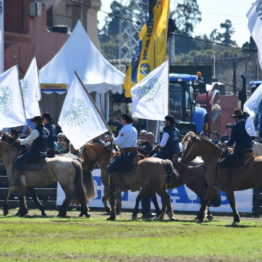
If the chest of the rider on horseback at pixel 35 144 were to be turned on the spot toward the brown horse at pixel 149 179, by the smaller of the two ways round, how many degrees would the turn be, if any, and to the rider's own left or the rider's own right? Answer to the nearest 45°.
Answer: approximately 180°

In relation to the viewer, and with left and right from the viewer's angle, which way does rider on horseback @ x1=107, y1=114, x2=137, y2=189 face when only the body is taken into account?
facing to the left of the viewer

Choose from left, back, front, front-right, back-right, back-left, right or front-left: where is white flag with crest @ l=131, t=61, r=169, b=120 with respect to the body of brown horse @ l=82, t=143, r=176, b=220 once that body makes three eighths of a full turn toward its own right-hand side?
front-left

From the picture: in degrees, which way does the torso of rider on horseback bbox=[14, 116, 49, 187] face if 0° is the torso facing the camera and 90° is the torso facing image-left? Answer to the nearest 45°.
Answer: approximately 90°

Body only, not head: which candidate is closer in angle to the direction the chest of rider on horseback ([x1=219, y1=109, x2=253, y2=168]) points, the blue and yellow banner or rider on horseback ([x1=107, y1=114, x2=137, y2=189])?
the rider on horseback

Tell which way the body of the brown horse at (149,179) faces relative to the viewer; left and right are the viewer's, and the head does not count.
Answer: facing to the left of the viewer
